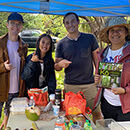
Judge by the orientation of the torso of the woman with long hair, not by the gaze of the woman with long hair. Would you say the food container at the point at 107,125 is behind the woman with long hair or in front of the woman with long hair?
in front

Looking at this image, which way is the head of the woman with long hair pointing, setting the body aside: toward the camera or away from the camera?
toward the camera

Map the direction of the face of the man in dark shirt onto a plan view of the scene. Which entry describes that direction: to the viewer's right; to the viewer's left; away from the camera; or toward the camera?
toward the camera

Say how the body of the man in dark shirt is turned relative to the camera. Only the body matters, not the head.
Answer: toward the camera

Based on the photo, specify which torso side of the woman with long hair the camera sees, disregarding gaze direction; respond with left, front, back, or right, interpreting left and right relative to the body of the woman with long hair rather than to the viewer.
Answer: front

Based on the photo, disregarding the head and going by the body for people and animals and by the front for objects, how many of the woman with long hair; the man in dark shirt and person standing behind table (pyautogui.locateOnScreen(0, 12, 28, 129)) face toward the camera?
3

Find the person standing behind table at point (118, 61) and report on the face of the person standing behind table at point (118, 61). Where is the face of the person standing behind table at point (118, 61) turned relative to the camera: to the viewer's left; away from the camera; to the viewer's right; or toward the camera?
toward the camera

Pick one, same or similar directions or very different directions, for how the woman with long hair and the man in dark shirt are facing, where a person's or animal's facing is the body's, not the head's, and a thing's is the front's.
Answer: same or similar directions

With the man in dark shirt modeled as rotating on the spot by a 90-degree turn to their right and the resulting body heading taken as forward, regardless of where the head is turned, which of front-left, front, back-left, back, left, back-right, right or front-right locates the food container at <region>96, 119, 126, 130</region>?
left

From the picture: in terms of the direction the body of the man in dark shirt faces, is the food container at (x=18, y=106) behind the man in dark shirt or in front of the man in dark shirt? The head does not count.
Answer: in front

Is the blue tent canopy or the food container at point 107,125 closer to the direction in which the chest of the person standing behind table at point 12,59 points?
the food container

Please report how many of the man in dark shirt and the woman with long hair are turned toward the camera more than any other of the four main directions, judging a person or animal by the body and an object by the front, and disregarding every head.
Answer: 2
